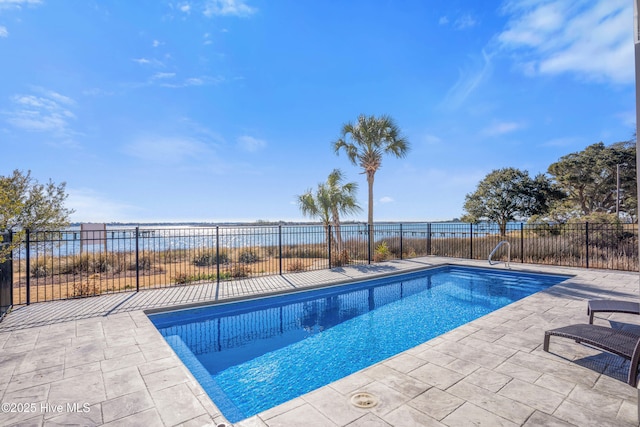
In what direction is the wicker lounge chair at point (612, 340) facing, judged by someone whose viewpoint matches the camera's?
facing away from the viewer and to the left of the viewer

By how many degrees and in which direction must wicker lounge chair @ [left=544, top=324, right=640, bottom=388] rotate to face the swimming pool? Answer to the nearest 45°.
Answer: approximately 45° to its left

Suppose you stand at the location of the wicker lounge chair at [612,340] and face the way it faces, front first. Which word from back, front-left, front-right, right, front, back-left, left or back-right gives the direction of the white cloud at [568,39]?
front-right

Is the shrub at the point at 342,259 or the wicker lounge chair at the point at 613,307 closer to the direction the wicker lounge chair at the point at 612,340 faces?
the shrub
